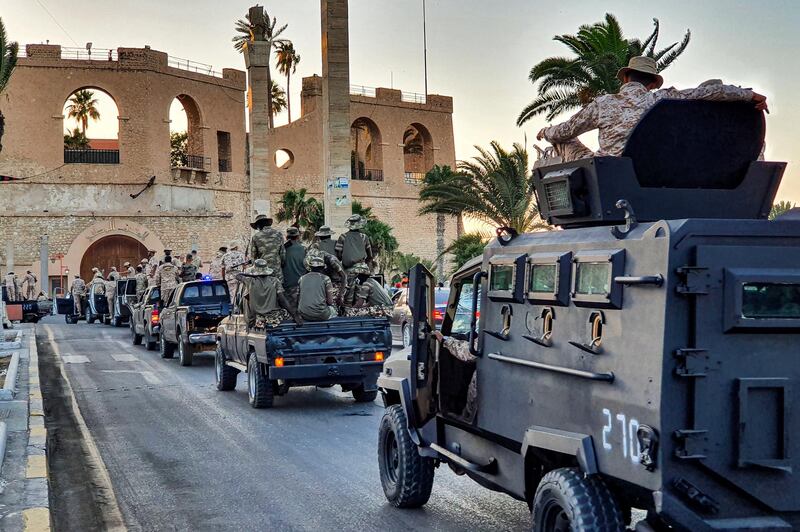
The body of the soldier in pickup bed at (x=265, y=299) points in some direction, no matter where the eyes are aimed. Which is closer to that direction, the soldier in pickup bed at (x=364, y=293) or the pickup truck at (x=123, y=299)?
the pickup truck

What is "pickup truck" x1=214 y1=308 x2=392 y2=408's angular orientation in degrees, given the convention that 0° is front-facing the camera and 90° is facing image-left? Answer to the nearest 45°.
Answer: approximately 135°

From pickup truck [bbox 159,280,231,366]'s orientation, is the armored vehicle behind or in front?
behind

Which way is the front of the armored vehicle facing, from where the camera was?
facing away from the viewer and to the left of the viewer

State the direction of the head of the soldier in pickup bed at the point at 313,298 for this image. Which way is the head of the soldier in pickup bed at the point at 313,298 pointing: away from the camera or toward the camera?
away from the camera

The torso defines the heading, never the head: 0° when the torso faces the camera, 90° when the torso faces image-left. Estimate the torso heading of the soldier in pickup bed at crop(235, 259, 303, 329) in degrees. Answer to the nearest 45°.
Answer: approximately 180°

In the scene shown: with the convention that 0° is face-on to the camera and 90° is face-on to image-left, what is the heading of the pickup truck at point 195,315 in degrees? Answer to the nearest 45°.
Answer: approximately 135°

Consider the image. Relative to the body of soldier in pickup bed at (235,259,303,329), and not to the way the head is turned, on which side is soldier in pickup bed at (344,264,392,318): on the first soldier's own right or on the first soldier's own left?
on the first soldier's own right
